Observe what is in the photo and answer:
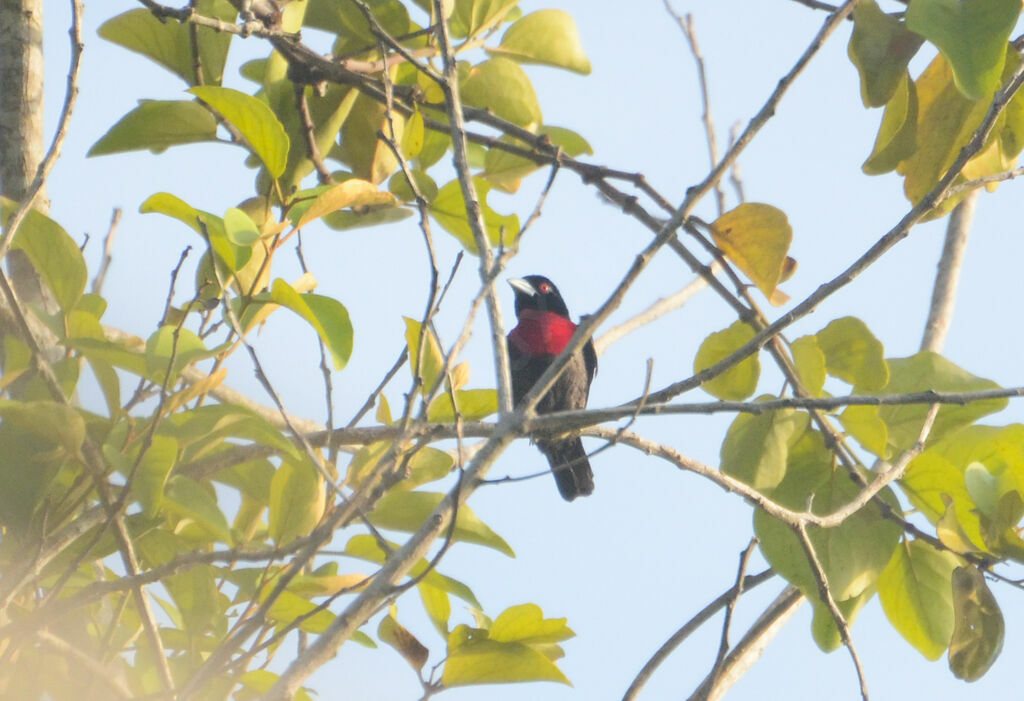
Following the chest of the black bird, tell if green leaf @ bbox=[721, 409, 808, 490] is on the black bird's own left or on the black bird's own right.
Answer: on the black bird's own left

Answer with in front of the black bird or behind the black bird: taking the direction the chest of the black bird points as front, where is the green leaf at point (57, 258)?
in front

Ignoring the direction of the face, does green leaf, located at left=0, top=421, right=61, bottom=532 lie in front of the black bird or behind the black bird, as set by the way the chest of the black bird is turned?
in front

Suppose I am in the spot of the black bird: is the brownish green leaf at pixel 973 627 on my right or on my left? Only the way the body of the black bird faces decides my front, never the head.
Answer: on my left

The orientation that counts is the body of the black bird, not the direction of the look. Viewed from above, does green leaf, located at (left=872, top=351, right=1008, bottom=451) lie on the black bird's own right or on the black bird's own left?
on the black bird's own left

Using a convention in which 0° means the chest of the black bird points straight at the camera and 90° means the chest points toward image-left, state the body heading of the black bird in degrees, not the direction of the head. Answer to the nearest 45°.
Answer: approximately 45°
